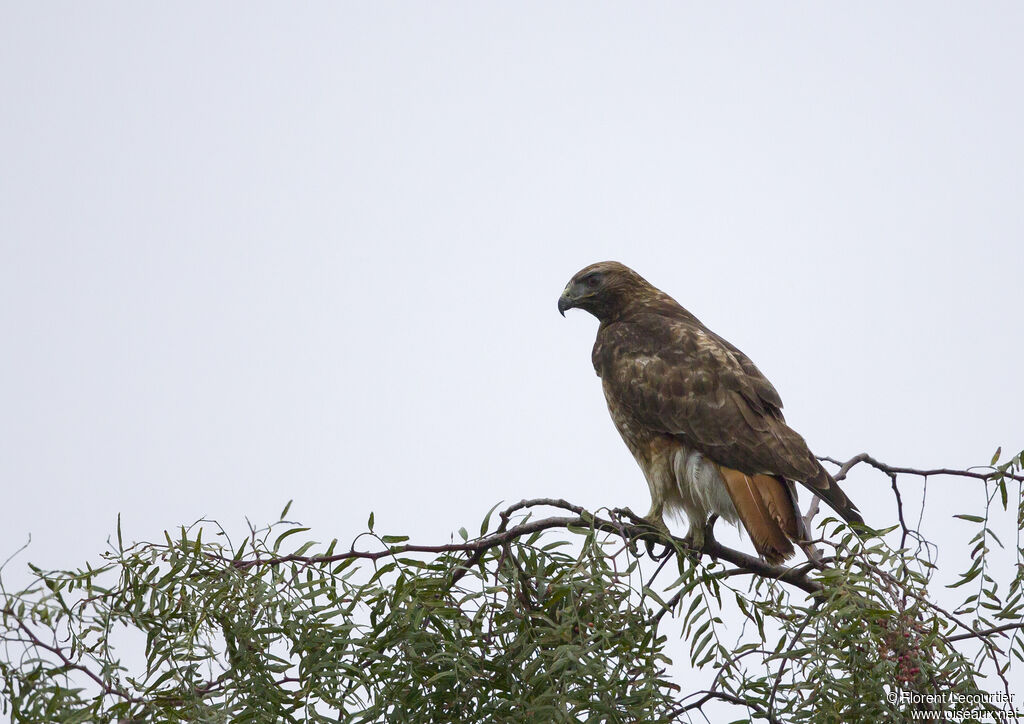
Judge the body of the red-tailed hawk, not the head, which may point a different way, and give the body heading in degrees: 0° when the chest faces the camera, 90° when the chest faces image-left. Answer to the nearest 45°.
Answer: approximately 90°
